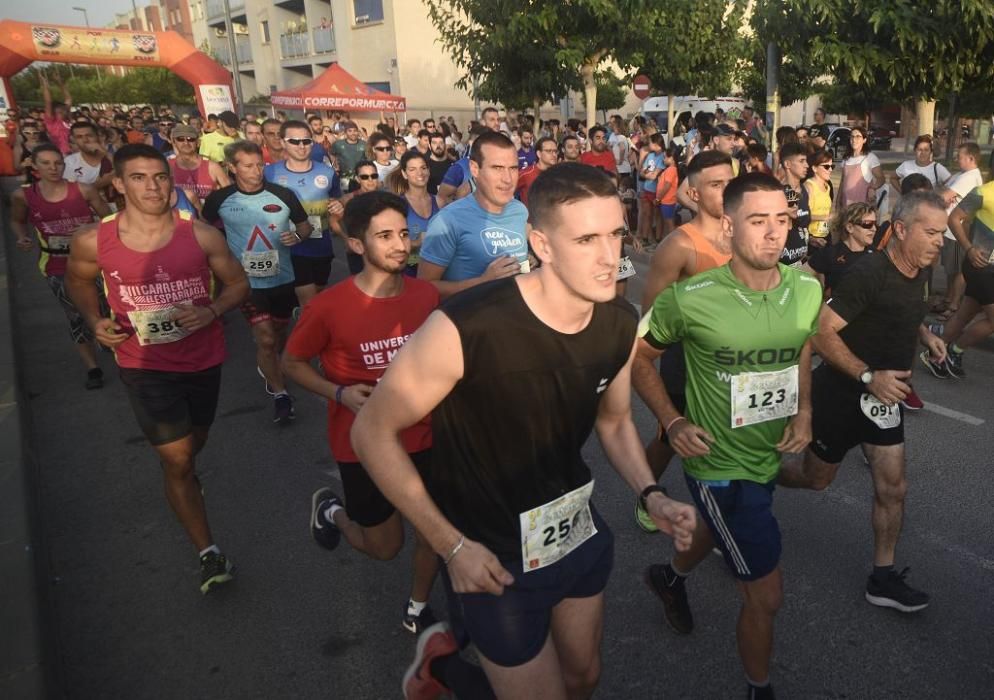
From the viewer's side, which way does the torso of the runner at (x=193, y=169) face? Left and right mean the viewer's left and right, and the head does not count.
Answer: facing the viewer

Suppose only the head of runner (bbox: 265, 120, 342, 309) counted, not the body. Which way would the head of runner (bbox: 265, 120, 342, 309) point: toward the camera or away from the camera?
toward the camera

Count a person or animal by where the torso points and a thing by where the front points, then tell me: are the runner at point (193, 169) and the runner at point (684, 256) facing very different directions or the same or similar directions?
same or similar directions

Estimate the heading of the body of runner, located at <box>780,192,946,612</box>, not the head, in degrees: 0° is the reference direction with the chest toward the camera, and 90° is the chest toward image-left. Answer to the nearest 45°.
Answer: approximately 315°

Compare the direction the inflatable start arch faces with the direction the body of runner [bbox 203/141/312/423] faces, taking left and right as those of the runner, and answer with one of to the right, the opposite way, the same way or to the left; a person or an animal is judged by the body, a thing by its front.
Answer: the same way

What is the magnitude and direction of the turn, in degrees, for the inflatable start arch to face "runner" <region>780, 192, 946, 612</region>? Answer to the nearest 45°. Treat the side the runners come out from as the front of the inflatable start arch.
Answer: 0° — it already faces them

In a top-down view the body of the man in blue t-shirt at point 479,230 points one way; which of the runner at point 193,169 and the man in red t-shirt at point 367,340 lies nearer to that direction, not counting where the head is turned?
the man in red t-shirt

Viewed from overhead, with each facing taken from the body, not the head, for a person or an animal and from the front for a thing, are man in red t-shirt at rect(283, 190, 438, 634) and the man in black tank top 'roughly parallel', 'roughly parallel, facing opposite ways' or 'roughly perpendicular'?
roughly parallel

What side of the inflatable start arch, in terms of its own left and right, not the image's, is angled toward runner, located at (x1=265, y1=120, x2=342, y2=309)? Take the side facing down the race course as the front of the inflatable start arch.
front

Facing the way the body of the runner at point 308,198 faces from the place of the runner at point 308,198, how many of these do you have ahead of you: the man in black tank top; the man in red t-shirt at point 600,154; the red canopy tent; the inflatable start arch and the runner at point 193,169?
1

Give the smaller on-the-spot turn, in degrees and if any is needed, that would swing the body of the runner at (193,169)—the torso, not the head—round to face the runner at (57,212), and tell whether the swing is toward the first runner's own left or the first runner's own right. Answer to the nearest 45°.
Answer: approximately 45° to the first runner's own right

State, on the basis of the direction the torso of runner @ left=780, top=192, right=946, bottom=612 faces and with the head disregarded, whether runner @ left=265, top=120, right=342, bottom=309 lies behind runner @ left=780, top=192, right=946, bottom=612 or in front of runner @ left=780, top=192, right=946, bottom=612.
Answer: behind

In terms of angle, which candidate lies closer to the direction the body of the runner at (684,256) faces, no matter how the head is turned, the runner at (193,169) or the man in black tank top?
the man in black tank top

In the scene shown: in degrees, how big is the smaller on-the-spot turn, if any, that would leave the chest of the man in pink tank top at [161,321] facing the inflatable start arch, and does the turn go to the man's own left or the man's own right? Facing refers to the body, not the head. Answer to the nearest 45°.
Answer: approximately 180°

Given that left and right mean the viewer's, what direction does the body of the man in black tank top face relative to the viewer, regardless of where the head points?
facing the viewer and to the right of the viewer

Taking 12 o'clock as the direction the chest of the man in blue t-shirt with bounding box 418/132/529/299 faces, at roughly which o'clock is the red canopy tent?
The red canopy tent is roughly at 7 o'clock from the man in blue t-shirt.

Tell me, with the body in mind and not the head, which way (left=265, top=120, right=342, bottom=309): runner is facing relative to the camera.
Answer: toward the camera

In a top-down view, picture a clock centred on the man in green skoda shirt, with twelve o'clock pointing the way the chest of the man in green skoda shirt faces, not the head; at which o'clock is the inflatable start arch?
The inflatable start arch is roughly at 6 o'clock from the man in green skoda shirt.

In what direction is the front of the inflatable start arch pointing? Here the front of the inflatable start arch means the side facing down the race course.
toward the camera

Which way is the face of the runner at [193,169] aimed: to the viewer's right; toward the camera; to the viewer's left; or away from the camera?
toward the camera

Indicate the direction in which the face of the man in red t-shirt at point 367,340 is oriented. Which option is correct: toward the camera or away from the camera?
toward the camera
